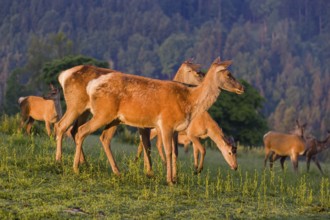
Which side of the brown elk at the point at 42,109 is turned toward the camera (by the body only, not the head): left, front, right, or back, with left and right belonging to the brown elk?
right

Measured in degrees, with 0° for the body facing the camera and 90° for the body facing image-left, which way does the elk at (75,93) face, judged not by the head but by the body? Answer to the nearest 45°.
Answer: approximately 270°

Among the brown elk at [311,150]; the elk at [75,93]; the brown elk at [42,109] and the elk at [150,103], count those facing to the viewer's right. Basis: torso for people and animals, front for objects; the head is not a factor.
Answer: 4

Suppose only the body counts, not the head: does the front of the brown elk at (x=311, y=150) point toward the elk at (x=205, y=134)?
no

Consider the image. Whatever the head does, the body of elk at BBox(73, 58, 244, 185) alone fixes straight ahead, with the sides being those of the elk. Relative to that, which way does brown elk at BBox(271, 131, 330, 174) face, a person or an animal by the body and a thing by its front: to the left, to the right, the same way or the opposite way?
the same way

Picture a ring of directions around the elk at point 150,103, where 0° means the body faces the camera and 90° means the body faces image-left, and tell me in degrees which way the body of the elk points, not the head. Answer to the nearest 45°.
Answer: approximately 270°

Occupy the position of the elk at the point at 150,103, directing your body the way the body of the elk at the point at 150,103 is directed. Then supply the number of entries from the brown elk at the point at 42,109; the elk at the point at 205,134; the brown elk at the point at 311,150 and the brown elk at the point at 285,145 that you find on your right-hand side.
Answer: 0

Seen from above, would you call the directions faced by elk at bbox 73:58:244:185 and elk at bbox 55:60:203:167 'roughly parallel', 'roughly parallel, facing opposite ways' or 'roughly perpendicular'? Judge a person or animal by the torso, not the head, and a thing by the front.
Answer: roughly parallel

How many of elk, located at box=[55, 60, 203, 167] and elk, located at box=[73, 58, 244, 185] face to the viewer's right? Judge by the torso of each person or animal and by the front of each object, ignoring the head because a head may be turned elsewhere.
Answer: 2

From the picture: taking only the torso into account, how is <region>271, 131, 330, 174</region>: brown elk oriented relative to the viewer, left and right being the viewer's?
facing to the right of the viewer
